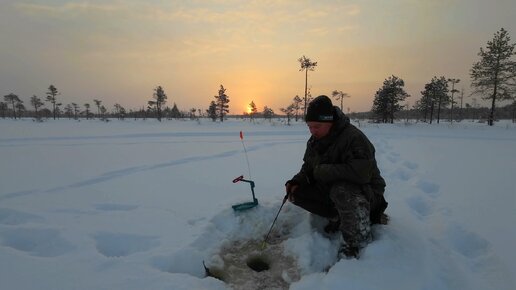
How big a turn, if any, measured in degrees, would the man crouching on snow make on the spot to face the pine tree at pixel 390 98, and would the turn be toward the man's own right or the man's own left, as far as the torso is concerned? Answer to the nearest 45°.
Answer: approximately 135° to the man's own right

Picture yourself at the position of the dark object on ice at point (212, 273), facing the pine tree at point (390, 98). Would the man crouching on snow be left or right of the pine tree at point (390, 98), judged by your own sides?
right

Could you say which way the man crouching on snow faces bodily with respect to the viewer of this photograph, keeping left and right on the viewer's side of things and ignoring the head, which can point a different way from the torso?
facing the viewer and to the left of the viewer

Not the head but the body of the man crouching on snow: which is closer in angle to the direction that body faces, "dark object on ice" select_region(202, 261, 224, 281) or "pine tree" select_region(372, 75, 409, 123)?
the dark object on ice

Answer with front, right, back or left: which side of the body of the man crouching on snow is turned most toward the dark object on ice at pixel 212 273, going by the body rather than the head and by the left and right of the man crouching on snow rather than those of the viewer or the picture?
front
